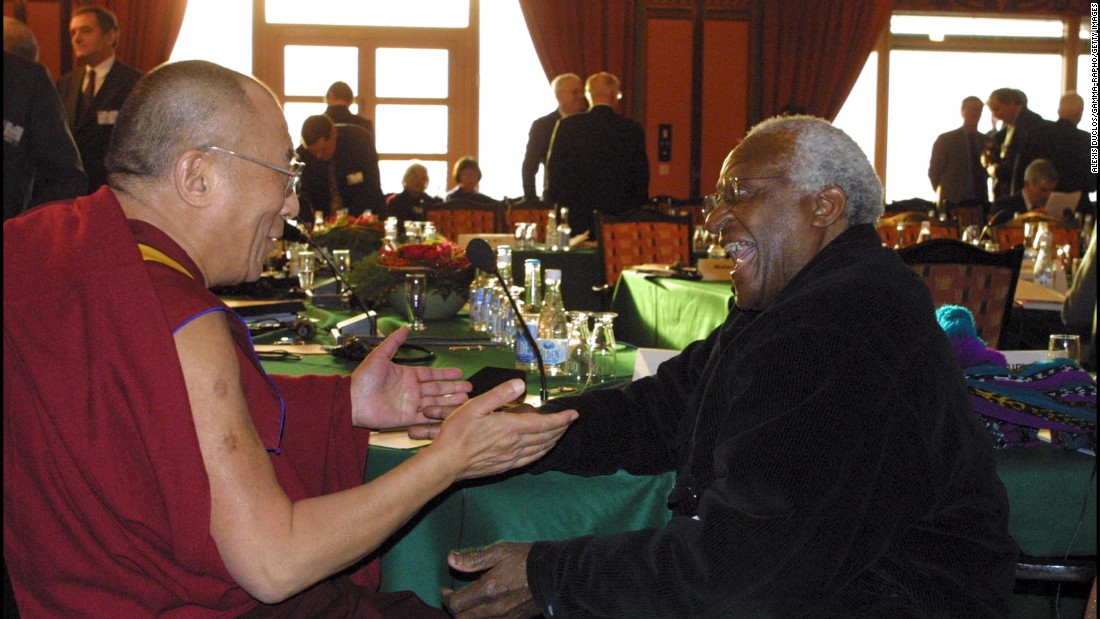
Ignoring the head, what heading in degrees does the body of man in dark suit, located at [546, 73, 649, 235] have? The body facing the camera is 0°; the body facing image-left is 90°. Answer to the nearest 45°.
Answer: approximately 180°

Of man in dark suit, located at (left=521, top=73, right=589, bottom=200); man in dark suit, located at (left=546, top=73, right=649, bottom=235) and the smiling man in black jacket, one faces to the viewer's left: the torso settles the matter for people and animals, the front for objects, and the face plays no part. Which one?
the smiling man in black jacket

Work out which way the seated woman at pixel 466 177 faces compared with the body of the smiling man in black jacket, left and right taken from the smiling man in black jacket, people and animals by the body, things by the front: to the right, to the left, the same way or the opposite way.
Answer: to the left

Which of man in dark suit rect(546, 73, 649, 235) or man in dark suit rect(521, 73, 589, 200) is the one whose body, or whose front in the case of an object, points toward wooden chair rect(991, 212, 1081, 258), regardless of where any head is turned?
man in dark suit rect(521, 73, 589, 200)

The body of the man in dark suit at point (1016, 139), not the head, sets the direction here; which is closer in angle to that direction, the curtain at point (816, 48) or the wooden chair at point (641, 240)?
the wooden chair

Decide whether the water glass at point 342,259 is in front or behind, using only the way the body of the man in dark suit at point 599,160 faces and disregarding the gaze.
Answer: behind

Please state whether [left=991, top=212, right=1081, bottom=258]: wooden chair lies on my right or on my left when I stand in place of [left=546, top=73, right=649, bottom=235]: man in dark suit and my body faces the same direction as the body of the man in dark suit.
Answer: on my right

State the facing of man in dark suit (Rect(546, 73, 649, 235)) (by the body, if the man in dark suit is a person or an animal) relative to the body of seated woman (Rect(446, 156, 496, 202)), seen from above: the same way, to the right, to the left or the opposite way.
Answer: the opposite way

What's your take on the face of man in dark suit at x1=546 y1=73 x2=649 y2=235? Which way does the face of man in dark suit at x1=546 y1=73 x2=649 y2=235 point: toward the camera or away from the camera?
away from the camera

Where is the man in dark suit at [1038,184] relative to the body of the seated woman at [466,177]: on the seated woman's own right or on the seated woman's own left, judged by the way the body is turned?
on the seated woman's own left

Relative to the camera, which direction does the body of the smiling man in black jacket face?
to the viewer's left

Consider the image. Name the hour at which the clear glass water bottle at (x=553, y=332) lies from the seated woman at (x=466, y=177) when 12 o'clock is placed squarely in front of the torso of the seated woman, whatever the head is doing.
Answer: The clear glass water bottle is roughly at 12 o'clock from the seated woman.

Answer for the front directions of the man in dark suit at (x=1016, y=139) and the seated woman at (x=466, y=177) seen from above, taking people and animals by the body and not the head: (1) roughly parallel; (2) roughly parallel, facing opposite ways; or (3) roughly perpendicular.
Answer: roughly perpendicular
